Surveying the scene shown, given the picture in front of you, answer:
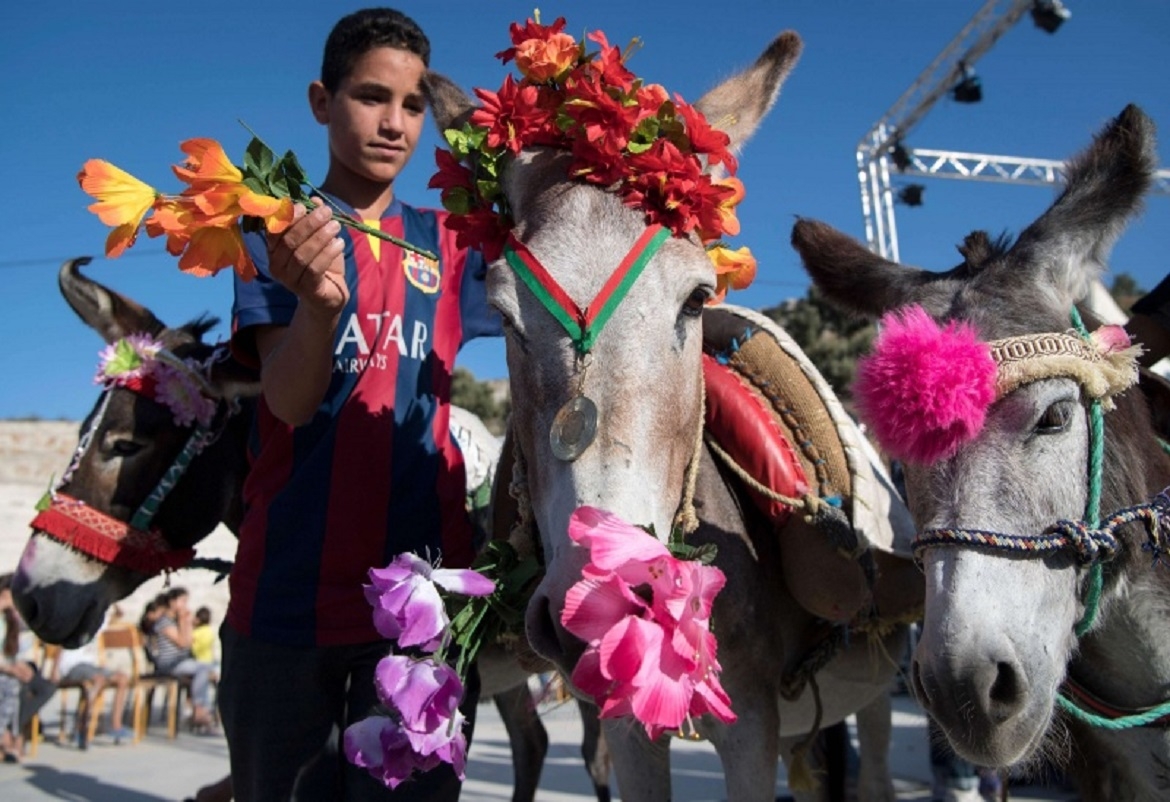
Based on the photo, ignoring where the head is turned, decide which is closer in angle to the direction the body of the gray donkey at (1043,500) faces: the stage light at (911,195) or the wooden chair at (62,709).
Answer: the wooden chair

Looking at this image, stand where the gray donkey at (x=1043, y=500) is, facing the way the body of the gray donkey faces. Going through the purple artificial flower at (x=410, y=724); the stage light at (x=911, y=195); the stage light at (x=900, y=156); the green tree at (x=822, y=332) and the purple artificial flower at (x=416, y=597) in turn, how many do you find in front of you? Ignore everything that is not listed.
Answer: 2

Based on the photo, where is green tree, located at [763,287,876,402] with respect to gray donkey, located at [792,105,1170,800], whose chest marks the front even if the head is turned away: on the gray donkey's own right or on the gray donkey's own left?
on the gray donkey's own right

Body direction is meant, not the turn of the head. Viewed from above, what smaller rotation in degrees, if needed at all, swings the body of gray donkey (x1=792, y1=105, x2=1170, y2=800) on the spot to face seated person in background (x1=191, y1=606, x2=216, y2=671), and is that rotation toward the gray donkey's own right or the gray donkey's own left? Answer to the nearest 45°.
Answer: approximately 90° to the gray donkey's own right

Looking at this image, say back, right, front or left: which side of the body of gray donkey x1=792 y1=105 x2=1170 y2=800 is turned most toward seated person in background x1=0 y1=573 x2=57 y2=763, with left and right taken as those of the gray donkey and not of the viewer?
right

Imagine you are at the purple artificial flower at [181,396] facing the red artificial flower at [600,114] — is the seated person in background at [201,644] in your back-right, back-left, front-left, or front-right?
back-left

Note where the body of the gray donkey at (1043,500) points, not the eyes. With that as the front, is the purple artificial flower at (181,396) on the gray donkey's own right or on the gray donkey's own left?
on the gray donkey's own right

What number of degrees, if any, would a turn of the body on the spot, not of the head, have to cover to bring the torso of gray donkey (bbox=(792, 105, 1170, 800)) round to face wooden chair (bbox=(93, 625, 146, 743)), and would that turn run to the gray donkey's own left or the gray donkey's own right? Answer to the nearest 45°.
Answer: approximately 90° to the gray donkey's own right

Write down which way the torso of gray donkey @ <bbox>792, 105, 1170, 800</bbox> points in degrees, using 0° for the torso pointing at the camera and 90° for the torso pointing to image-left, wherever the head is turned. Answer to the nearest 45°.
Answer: approximately 45°

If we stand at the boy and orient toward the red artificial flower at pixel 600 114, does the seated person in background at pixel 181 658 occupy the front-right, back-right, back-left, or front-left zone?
back-left
